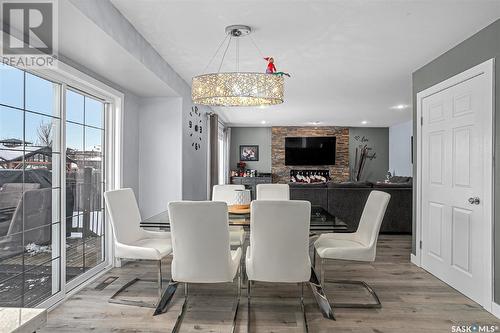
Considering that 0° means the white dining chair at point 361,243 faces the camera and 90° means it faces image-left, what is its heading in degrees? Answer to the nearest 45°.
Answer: approximately 90°

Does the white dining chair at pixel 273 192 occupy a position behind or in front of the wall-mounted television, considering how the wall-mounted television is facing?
in front

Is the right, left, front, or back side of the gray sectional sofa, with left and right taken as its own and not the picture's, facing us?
back

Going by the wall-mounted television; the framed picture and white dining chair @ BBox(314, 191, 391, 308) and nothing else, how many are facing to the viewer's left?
1

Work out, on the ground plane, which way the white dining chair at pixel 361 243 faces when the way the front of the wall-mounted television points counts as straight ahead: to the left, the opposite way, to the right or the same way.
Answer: to the right

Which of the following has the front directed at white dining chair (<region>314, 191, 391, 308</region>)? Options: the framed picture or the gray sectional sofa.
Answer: the framed picture

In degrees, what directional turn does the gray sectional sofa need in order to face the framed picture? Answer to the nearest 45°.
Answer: approximately 45° to its left

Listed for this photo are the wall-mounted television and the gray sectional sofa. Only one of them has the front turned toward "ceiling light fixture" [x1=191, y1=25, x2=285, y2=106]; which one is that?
the wall-mounted television

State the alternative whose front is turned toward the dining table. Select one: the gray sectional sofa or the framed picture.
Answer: the framed picture

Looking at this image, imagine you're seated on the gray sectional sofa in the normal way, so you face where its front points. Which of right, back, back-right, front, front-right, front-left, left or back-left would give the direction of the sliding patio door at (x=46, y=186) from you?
back-left

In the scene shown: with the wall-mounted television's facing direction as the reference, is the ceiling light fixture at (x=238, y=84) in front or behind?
in front

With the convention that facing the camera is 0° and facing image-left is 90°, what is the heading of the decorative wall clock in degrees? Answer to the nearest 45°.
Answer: approximately 270°

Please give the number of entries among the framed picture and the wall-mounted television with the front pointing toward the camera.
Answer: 2

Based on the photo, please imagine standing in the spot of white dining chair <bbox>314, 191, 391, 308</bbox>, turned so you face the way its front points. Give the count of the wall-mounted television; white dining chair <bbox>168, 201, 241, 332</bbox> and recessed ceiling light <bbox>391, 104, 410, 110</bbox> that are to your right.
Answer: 2

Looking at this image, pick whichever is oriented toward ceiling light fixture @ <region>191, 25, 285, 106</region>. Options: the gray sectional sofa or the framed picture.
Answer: the framed picture
